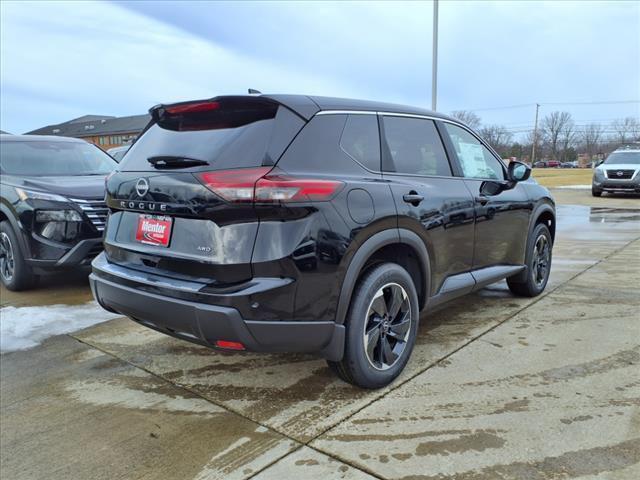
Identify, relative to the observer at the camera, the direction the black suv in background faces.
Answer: facing the viewer and to the right of the viewer

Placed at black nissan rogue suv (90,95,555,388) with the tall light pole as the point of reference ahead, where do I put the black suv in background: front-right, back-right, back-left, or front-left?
front-left

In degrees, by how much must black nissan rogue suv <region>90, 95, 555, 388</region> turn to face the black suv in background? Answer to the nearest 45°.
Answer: approximately 90° to its left

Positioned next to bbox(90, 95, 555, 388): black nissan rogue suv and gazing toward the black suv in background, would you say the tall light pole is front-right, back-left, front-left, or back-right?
front-right

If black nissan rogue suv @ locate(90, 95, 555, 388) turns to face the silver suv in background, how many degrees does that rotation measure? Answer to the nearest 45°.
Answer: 0° — it already faces it

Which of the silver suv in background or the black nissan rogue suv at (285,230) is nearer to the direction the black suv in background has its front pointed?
the black nissan rogue suv

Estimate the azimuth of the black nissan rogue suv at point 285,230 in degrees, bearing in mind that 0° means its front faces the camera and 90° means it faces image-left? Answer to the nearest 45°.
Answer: approximately 225°

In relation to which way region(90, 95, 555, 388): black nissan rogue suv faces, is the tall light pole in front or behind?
in front

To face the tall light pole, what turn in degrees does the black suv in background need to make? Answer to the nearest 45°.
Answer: approximately 90° to its left

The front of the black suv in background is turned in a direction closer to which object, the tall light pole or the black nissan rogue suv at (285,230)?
the black nissan rogue suv

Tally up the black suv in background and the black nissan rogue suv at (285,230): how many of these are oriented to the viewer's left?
0
